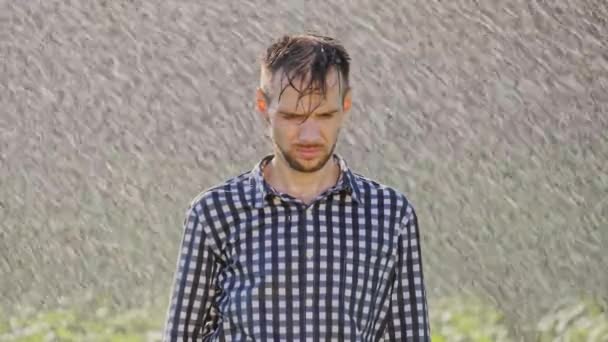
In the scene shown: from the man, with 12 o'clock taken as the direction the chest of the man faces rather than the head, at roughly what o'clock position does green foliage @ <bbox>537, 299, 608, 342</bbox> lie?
The green foliage is roughly at 7 o'clock from the man.

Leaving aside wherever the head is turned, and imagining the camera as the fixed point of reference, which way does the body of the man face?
toward the camera

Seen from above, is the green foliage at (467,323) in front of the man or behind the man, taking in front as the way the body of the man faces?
behind

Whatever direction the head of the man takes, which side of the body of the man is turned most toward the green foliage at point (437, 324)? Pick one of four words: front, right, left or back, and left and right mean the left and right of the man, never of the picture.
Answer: back
